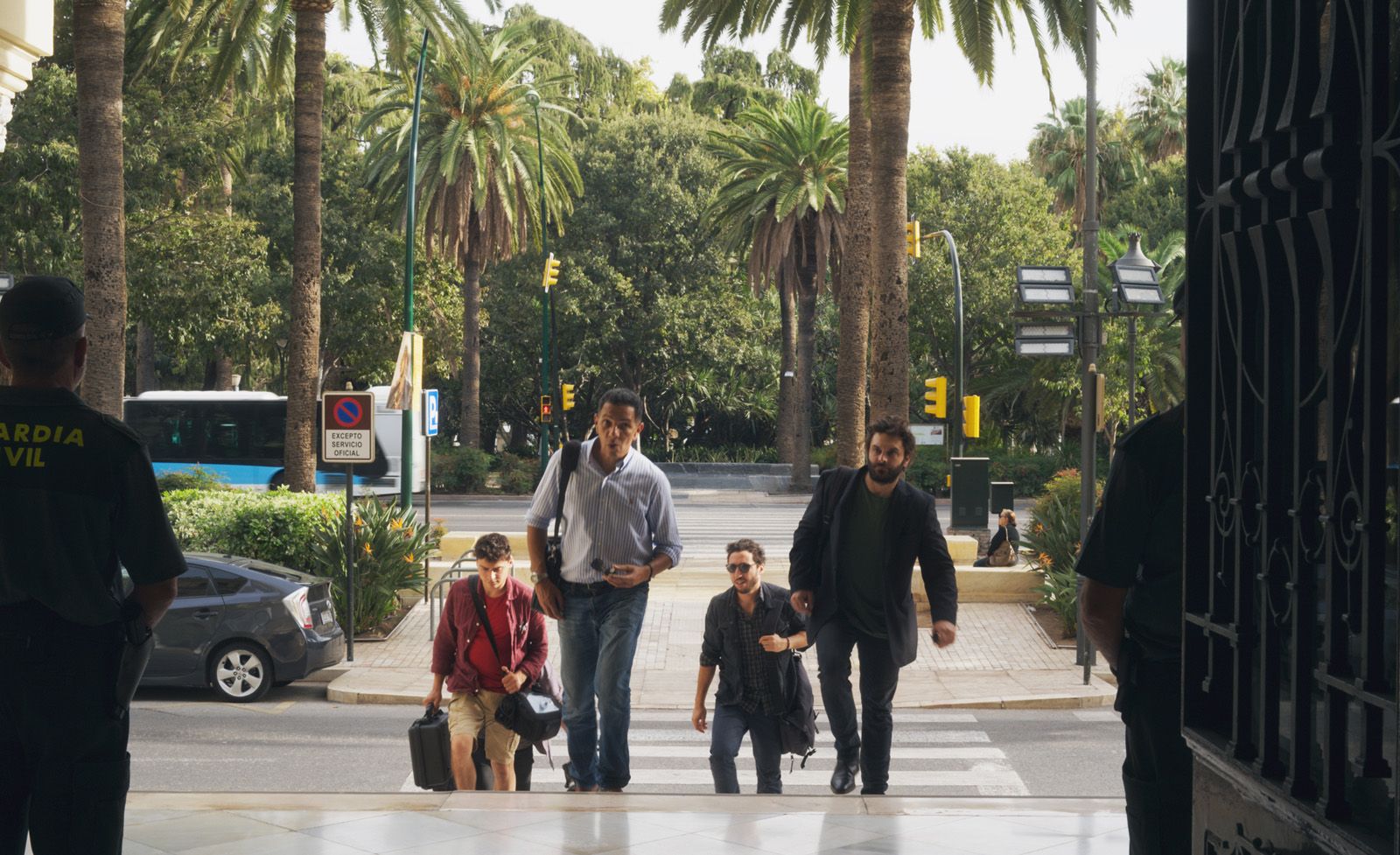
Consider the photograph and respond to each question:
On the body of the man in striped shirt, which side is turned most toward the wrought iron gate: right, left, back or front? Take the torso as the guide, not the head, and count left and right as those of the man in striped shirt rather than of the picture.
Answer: front

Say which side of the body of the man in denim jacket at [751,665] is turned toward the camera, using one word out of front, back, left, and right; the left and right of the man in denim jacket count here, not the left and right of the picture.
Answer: front

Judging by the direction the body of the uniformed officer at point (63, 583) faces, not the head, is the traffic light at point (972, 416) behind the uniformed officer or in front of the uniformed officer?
in front

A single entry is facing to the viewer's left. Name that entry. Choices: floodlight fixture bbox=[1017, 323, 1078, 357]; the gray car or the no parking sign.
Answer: the gray car

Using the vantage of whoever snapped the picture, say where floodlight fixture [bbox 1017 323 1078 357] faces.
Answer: facing the viewer

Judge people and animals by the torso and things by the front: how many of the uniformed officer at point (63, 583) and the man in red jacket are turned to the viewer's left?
0

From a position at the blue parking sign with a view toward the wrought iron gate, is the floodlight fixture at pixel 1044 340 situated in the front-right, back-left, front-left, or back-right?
front-left

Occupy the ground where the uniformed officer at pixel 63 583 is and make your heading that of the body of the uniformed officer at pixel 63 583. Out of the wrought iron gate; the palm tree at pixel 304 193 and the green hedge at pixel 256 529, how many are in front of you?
2

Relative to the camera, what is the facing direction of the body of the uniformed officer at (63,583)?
away from the camera

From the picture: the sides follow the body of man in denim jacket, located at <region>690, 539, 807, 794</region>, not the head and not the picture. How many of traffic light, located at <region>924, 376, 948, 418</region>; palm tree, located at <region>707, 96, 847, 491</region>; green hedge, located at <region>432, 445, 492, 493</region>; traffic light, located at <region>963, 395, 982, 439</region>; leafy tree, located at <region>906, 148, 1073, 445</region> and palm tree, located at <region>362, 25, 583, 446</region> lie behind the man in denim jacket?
6

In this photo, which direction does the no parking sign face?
toward the camera

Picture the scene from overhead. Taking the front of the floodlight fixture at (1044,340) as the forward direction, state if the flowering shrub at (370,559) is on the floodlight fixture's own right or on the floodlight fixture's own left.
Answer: on the floodlight fixture's own right

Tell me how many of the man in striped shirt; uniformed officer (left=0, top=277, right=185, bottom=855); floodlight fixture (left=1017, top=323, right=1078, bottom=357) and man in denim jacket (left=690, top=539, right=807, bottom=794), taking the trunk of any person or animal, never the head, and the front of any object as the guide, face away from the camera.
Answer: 1

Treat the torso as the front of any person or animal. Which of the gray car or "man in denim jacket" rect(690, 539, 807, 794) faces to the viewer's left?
the gray car

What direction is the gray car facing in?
to the viewer's left

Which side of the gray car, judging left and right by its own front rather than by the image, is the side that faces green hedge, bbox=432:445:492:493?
right

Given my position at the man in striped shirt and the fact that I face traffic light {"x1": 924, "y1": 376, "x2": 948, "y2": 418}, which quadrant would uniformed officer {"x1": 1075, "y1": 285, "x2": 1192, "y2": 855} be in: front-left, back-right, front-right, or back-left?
back-right

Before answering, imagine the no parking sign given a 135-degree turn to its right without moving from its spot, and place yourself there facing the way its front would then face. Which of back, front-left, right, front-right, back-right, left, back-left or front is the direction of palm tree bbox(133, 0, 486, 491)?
front-right
